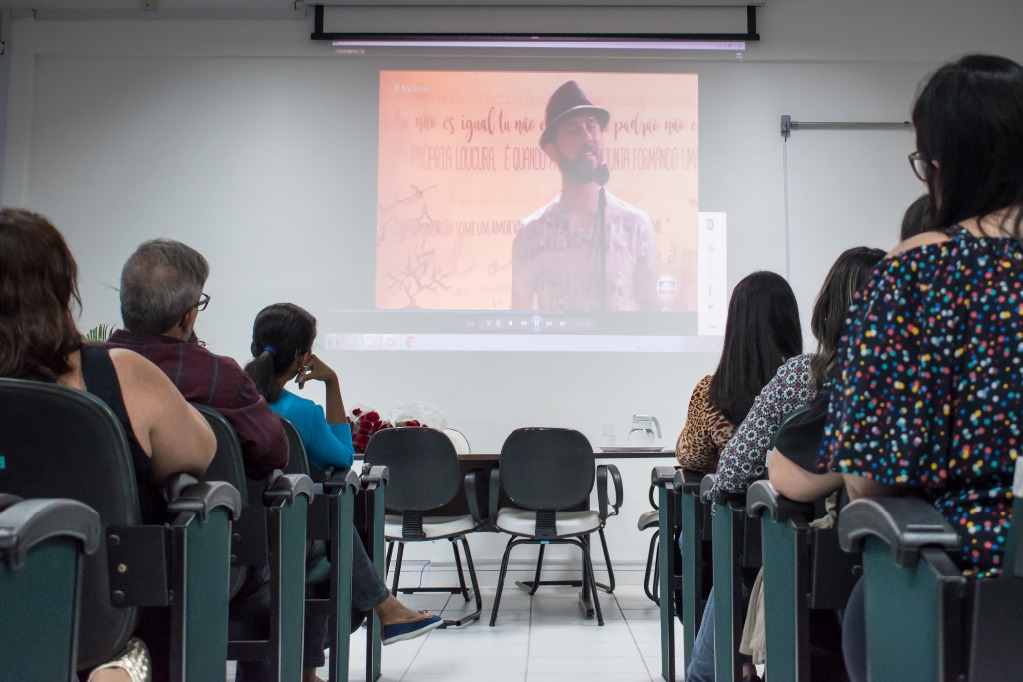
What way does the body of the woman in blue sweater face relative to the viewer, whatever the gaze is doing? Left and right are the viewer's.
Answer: facing away from the viewer and to the right of the viewer

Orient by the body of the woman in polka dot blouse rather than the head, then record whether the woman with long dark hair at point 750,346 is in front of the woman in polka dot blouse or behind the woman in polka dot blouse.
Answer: in front

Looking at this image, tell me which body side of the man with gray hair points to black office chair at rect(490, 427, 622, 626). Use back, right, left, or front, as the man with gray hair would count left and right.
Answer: front

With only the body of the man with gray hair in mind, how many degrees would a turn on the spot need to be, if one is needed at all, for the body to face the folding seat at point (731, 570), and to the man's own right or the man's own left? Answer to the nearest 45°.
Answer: approximately 45° to the man's own right

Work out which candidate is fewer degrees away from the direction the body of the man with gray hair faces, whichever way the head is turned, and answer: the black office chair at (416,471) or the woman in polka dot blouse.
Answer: the black office chair

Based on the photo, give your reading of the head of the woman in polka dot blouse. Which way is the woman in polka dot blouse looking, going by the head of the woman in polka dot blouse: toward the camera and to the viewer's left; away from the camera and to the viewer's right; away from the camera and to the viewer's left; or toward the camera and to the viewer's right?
away from the camera and to the viewer's left

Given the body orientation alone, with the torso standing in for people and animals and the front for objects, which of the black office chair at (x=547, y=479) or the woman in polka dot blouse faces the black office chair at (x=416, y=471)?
the woman in polka dot blouse

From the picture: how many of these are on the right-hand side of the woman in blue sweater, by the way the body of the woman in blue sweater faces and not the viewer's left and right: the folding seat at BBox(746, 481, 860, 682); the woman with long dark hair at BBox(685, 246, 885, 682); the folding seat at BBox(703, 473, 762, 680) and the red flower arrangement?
3

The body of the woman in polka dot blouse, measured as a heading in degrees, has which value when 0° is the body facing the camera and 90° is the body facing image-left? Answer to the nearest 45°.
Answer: approximately 135°

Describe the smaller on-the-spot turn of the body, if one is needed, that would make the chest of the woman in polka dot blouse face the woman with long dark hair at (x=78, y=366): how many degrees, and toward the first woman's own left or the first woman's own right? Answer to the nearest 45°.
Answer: approximately 45° to the first woman's own left

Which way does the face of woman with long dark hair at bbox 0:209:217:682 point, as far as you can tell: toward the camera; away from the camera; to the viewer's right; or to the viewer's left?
away from the camera
